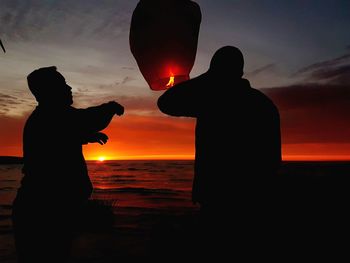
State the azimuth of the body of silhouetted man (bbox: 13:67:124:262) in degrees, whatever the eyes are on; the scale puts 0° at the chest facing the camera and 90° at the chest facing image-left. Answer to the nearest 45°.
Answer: approximately 270°

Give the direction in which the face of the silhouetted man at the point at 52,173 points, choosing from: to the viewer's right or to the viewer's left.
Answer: to the viewer's right

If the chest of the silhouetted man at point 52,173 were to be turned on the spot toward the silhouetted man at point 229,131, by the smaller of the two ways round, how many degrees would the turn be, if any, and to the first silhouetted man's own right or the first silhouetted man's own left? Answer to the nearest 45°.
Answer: approximately 45° to the first silhouetted man's own right
